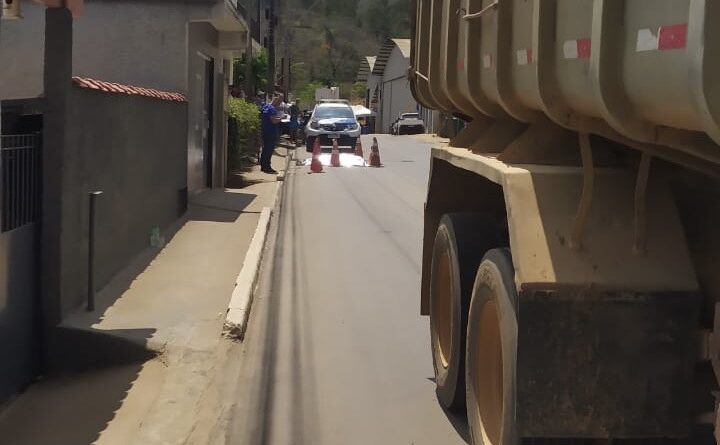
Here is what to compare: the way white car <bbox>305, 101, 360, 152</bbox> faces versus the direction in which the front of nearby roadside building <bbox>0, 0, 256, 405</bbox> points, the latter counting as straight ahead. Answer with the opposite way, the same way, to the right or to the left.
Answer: to the right

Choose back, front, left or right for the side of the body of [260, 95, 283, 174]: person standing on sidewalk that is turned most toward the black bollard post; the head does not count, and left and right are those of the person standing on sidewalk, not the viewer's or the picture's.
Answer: right

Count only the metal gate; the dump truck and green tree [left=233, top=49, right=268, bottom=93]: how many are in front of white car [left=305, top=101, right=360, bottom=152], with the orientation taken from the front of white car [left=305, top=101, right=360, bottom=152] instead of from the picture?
2

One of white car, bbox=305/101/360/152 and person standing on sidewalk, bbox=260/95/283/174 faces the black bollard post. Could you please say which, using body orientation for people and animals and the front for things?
the white car

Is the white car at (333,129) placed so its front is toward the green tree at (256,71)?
no

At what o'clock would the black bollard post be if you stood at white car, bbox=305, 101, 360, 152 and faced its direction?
The black bollard post is roughly at 12 o'clock from the white car.

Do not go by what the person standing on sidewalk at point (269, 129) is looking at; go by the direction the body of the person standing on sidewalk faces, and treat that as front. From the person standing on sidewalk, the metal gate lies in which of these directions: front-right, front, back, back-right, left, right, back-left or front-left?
right

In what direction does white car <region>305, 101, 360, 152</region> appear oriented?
toward the camera

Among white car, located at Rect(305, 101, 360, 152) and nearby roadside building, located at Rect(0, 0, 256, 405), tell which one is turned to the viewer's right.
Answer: the nearby roadside building

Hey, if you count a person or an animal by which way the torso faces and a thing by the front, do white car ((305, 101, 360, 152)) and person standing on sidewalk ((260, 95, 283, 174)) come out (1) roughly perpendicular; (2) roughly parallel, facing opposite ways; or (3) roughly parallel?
roughly perpendicular

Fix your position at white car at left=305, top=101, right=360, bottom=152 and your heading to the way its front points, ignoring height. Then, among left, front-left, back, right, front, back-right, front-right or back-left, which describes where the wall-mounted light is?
front
